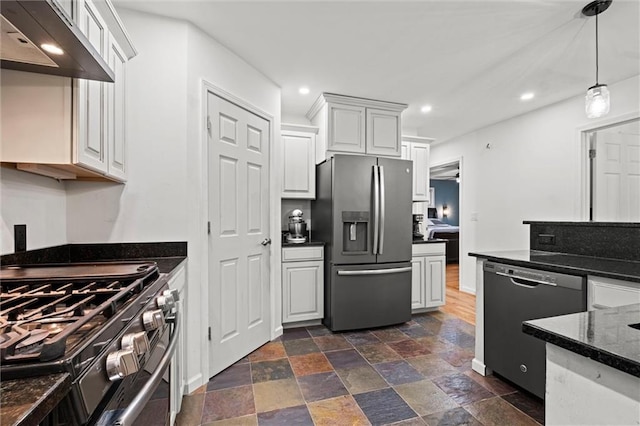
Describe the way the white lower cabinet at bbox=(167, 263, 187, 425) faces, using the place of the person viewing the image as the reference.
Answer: facing to the right of the viewer

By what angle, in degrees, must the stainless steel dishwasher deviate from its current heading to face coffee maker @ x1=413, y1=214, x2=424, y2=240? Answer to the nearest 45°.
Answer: approximately 90° to its right

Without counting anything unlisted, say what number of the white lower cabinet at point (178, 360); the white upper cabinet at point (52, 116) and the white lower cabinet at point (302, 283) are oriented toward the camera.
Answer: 1

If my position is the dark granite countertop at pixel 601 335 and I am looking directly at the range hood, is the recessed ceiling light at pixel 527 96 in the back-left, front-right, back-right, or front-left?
back-right

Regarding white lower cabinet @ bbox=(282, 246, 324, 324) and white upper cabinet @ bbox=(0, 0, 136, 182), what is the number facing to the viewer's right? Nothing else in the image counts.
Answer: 1

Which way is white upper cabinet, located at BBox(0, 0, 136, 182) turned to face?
to the viewer's right

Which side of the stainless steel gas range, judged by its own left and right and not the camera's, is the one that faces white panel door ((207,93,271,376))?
left

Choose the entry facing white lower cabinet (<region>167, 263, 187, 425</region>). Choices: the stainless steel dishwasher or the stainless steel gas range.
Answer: the stainless steel dishwasher

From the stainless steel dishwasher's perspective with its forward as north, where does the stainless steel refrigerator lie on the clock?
The stainless steel refrigerator is roughly at 2 o'clock from the stainless steel dishwasher.
